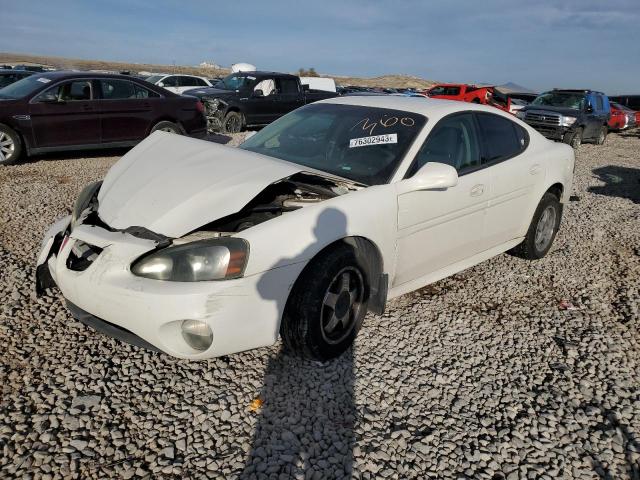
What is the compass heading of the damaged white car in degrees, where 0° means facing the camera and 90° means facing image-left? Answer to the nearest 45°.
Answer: approximately 45°

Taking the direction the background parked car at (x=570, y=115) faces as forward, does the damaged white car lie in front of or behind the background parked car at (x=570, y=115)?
in front

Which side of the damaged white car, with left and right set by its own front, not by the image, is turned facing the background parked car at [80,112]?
right

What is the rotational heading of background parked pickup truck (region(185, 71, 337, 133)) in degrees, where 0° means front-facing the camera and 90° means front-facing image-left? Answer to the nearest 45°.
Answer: approximately 45°

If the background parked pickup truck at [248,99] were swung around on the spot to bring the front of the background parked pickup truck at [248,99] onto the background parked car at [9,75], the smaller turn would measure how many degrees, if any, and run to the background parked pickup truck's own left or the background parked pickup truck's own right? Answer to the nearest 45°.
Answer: approximately 45° to the background parked pickup truck's own right

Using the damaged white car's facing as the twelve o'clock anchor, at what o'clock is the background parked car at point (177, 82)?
The background parked car is roughly at 4 o'clock from the damaged white car.

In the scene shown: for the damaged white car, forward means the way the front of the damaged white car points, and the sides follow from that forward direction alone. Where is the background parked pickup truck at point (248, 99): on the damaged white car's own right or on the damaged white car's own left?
on the damaged white car's own right

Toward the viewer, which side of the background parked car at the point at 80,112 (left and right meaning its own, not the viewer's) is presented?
left
